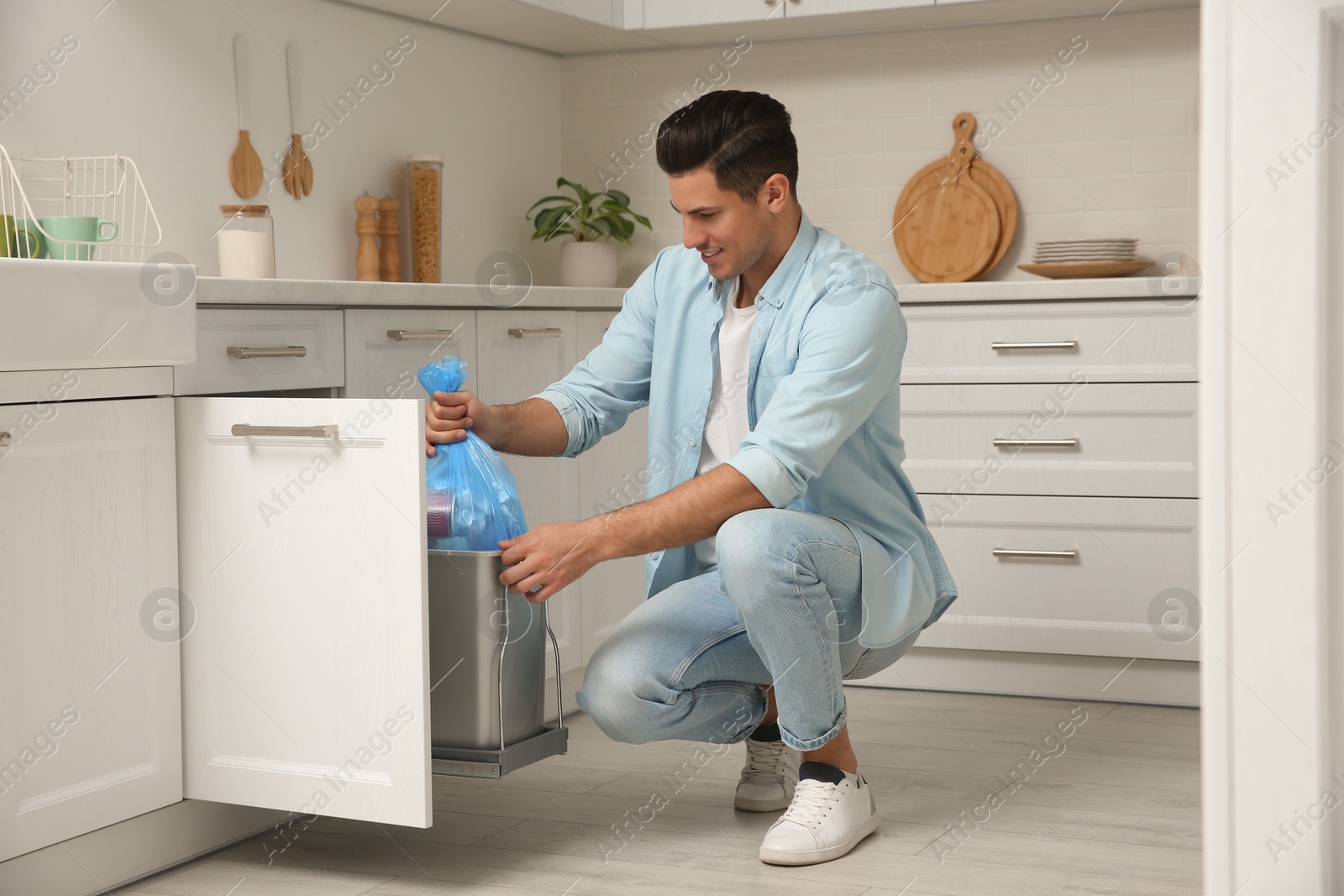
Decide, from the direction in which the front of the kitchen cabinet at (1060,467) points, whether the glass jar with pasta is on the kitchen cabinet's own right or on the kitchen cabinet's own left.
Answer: on the kitchen cabinet's own right

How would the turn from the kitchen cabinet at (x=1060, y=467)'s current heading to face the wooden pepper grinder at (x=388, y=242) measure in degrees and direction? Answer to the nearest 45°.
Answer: approximately 90° to its right

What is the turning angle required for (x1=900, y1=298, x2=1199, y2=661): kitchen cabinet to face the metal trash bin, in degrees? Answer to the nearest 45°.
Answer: approximately 45° to its right

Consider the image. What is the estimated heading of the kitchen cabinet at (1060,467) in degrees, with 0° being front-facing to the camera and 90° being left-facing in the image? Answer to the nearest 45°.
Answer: approximately 0°

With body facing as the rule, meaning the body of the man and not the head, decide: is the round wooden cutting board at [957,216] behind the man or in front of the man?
behind

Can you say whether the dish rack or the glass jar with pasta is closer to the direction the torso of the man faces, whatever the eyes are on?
the dish rack

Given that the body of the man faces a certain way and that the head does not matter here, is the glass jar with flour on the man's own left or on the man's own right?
on the man's own right

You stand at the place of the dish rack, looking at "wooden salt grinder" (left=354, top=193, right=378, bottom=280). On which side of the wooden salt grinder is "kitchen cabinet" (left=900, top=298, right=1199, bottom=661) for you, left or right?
right

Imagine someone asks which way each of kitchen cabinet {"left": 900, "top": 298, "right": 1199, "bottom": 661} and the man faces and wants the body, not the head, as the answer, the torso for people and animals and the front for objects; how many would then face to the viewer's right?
0

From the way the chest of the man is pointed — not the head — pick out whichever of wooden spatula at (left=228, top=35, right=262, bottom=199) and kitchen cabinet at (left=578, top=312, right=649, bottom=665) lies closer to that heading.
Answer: the wooden spatula

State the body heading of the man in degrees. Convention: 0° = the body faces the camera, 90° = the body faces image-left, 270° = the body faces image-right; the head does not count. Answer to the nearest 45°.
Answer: approximately 45°

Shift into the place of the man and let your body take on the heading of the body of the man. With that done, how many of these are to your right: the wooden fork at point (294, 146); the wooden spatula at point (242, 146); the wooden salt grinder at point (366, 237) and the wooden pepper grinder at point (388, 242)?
4
